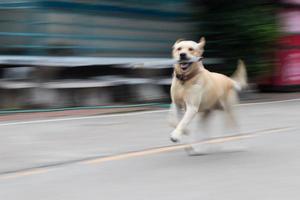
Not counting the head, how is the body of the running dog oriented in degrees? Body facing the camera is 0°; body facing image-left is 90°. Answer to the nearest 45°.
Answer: approximately 45°
